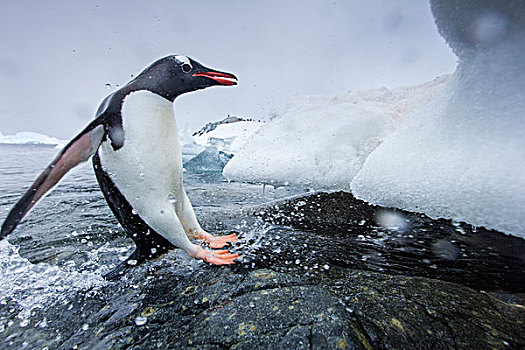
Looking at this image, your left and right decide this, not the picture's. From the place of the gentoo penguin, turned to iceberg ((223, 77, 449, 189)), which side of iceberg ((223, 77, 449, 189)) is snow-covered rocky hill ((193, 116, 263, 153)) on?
left

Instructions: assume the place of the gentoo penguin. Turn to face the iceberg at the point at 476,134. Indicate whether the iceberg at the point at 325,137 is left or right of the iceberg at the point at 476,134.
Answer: left

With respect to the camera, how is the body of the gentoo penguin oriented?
to the viewer's right
